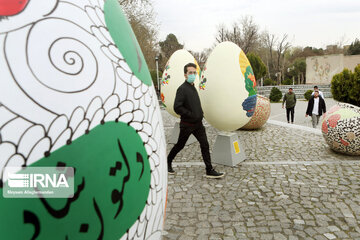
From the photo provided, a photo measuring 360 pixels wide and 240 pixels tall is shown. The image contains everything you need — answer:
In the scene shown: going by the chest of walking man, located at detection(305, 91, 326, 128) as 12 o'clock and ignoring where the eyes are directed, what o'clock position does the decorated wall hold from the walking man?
The decorated wall is roughly at 6 o'clock from the walking man.

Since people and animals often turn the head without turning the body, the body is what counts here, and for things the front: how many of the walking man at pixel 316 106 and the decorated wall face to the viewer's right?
0

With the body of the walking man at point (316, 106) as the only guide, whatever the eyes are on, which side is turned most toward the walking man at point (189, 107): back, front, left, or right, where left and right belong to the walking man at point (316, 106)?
front

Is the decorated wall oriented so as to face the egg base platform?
yes

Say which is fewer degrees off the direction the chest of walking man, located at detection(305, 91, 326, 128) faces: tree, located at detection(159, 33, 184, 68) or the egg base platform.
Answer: the egg base platform

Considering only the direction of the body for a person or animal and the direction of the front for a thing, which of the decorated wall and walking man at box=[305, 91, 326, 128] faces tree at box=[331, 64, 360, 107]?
the decorated wall

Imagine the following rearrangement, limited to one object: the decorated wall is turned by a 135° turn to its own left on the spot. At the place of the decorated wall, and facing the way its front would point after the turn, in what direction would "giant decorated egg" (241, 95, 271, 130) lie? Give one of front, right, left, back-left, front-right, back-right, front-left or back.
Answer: back-right

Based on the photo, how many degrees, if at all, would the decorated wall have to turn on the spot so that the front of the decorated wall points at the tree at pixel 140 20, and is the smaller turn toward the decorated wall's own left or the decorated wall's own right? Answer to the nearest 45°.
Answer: approximately 45° to the decorated wall's own right

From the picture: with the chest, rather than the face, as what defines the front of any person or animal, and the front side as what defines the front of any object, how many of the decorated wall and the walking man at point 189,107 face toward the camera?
1

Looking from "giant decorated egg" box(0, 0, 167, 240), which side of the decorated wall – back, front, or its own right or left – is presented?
front

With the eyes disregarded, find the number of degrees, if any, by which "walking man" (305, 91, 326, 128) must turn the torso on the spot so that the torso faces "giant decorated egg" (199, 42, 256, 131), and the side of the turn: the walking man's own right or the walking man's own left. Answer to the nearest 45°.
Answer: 0° — they already face it
